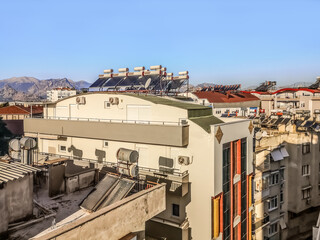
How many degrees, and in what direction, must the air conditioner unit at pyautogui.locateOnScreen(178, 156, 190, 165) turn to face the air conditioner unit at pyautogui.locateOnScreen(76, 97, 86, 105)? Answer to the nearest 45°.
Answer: approximately 135° to its right

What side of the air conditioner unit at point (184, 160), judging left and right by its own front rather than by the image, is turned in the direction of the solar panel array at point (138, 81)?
back

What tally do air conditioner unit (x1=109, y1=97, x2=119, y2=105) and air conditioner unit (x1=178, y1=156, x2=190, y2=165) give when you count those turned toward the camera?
2

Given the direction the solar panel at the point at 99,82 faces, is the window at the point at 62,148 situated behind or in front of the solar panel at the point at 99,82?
in front

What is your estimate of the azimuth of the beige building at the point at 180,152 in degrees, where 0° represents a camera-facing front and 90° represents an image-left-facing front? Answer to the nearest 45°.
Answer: approximately 315°

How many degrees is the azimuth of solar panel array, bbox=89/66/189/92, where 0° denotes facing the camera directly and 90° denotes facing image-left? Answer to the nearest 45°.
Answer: approximately 45°

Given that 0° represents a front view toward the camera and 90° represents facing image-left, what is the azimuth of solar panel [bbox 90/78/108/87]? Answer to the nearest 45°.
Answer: approximately 45°
